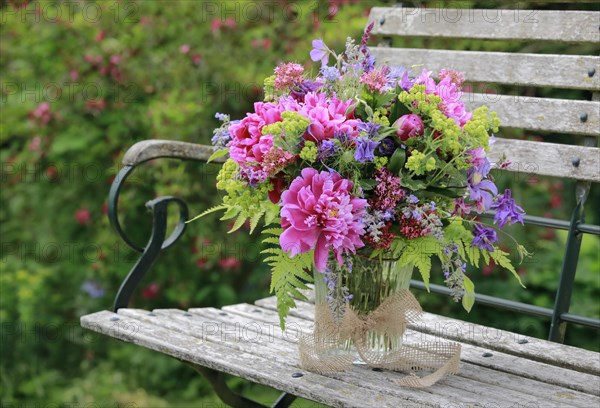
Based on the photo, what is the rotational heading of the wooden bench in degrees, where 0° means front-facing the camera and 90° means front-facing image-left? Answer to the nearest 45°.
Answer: approximately 45°
